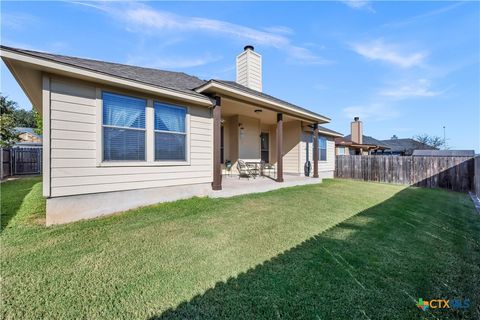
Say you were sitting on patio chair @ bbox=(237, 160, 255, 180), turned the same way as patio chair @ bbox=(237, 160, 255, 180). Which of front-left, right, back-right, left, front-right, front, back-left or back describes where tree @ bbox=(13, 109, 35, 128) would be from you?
back

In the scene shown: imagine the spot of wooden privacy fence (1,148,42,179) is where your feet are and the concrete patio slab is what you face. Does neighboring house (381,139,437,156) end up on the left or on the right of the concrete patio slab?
left

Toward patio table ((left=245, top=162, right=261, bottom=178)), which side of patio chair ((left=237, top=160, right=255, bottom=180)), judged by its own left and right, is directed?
front

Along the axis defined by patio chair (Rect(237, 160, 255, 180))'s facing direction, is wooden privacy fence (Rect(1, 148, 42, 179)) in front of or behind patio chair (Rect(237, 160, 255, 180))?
behind

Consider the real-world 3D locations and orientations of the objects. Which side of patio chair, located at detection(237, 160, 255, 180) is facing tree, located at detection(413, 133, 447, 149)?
left

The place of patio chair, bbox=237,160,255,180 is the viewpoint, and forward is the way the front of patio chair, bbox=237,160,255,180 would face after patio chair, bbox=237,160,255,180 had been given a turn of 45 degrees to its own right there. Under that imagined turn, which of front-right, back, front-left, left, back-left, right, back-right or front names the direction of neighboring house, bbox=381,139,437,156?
back-left

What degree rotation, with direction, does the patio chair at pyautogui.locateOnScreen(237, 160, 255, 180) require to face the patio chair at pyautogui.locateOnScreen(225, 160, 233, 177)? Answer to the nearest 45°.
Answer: approximately 135° to its right

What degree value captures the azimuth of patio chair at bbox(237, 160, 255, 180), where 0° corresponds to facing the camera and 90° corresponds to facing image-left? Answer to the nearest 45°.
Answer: approximately 315°

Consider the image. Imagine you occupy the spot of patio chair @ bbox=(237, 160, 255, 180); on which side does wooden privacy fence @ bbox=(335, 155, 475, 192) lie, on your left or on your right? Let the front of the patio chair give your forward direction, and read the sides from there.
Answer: on your left
